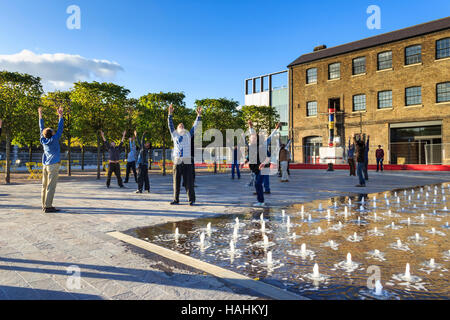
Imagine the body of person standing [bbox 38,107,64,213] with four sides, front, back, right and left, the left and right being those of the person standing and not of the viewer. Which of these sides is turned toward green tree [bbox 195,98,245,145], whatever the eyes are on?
front

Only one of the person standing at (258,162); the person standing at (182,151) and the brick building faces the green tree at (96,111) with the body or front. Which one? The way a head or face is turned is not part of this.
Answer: the brick building

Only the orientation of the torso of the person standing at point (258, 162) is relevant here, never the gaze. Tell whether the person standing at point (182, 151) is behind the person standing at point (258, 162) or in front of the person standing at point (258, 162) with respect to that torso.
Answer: in front

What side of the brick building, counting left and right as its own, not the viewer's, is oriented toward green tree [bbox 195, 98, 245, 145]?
front

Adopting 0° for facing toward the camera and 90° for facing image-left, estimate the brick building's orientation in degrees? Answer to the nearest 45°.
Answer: approximately 45°

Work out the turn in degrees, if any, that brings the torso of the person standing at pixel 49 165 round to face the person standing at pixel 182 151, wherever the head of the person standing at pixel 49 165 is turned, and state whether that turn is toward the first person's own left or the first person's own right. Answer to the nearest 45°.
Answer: approximately 45° to the first person's own right
